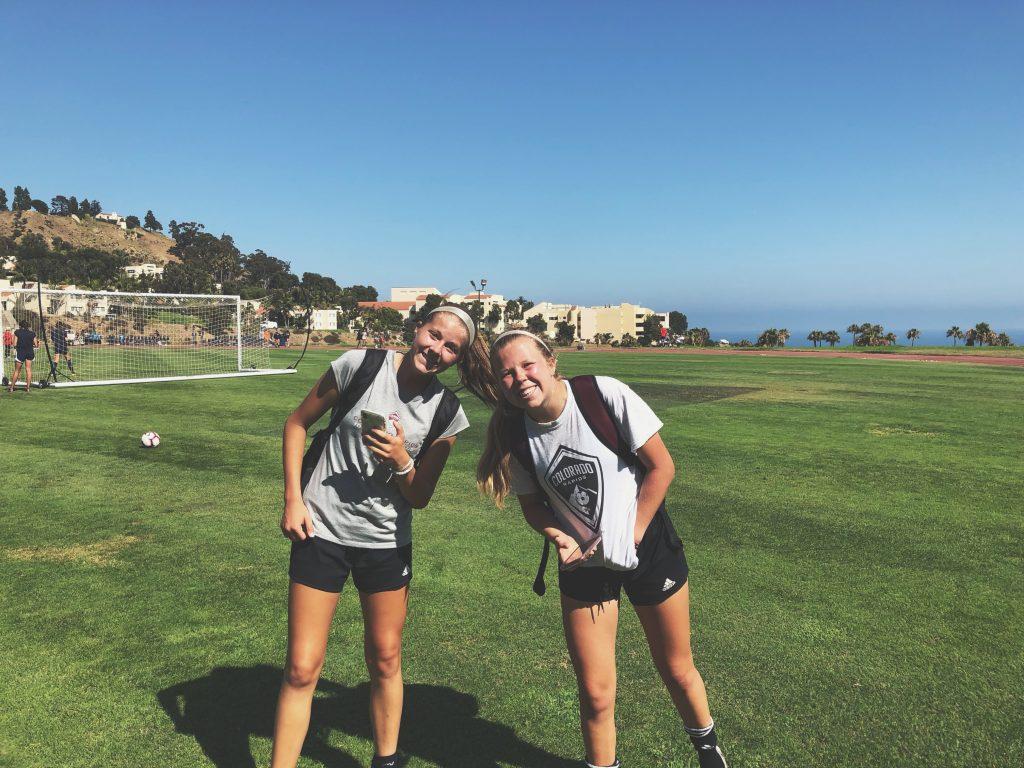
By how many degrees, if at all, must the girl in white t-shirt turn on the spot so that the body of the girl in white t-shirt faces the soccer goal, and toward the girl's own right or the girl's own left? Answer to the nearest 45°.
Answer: approximately 135° to the girl's own right

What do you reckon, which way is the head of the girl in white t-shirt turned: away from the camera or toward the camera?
toward the camera

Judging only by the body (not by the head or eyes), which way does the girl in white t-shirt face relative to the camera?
toward the camera
